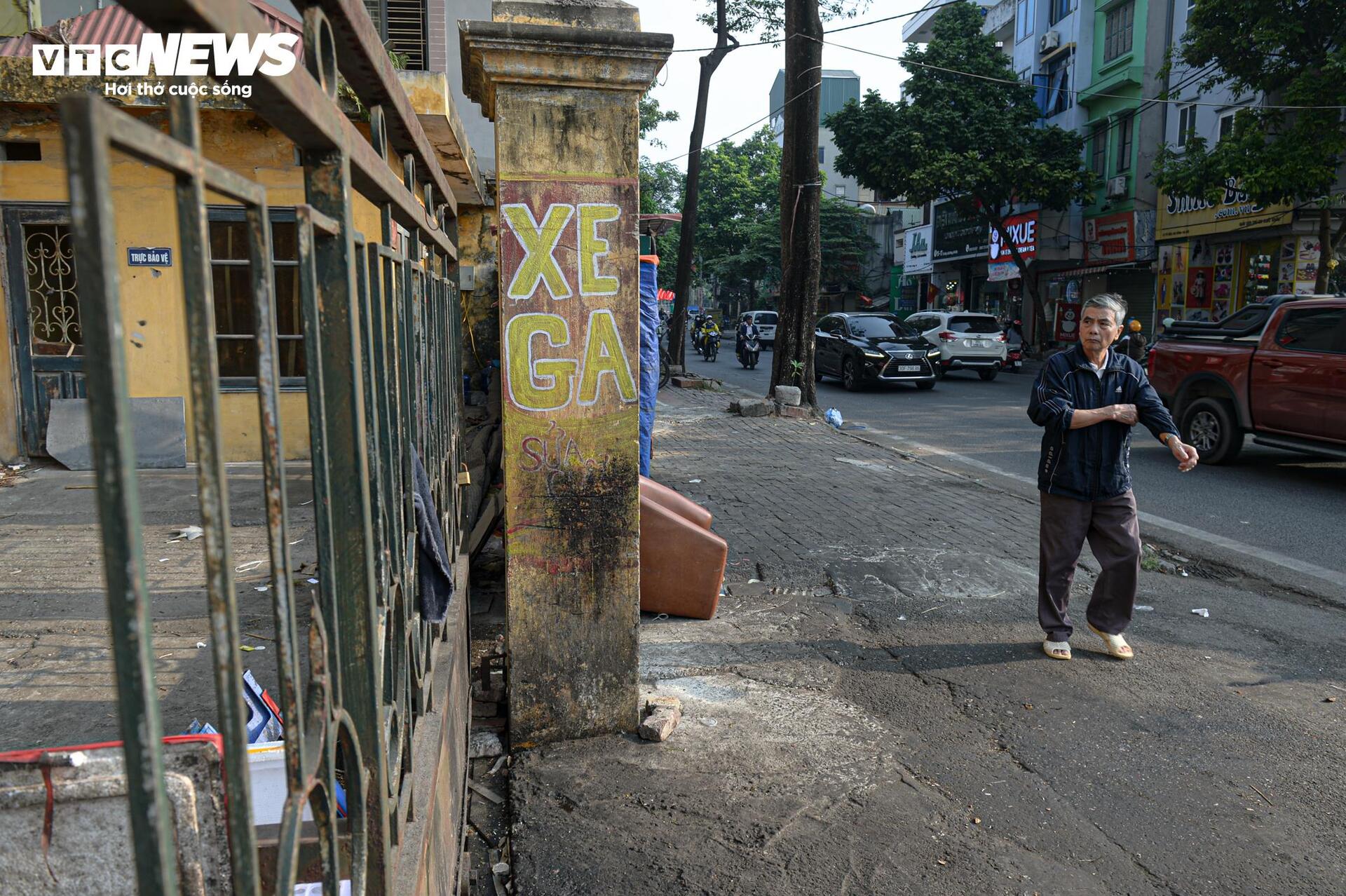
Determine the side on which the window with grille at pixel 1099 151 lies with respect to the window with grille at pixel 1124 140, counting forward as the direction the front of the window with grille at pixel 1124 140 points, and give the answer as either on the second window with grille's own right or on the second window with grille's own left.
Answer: on the second window with grille's own right

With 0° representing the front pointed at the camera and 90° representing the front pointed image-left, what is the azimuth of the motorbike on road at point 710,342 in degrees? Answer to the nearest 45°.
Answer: approximately 0°

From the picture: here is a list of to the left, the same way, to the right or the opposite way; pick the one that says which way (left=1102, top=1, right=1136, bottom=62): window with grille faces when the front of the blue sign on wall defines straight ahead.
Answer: to the right

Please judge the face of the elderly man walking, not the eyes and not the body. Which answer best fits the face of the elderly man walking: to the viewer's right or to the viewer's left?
to the viewer's left
